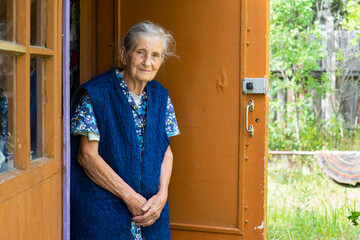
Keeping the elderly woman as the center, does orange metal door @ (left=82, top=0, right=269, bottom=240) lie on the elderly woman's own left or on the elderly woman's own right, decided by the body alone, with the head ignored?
on the elderly woman's own left

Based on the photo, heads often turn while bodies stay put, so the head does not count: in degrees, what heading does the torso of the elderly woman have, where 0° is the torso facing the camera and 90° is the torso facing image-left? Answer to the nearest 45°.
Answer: approximately 315°
